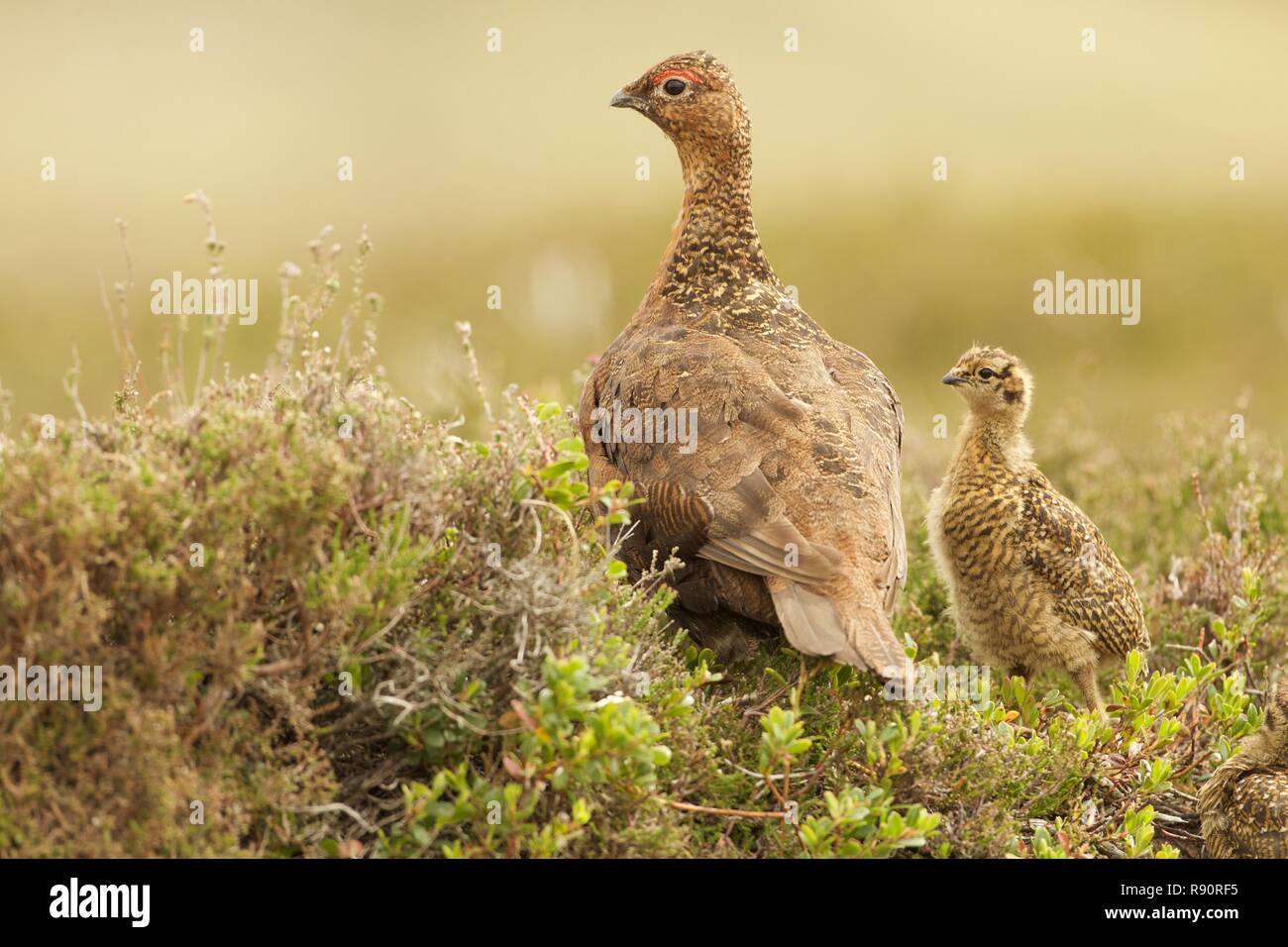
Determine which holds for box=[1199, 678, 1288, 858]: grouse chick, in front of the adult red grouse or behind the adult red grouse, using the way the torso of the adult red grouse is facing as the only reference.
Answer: behind

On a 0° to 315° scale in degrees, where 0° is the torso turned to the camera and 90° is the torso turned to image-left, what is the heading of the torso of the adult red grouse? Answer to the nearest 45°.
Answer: approximately 135°

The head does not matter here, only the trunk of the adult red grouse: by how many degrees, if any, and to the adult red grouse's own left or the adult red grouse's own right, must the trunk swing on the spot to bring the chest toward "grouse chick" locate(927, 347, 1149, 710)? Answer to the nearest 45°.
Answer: approximately 90° to the adult red grouse's own right
